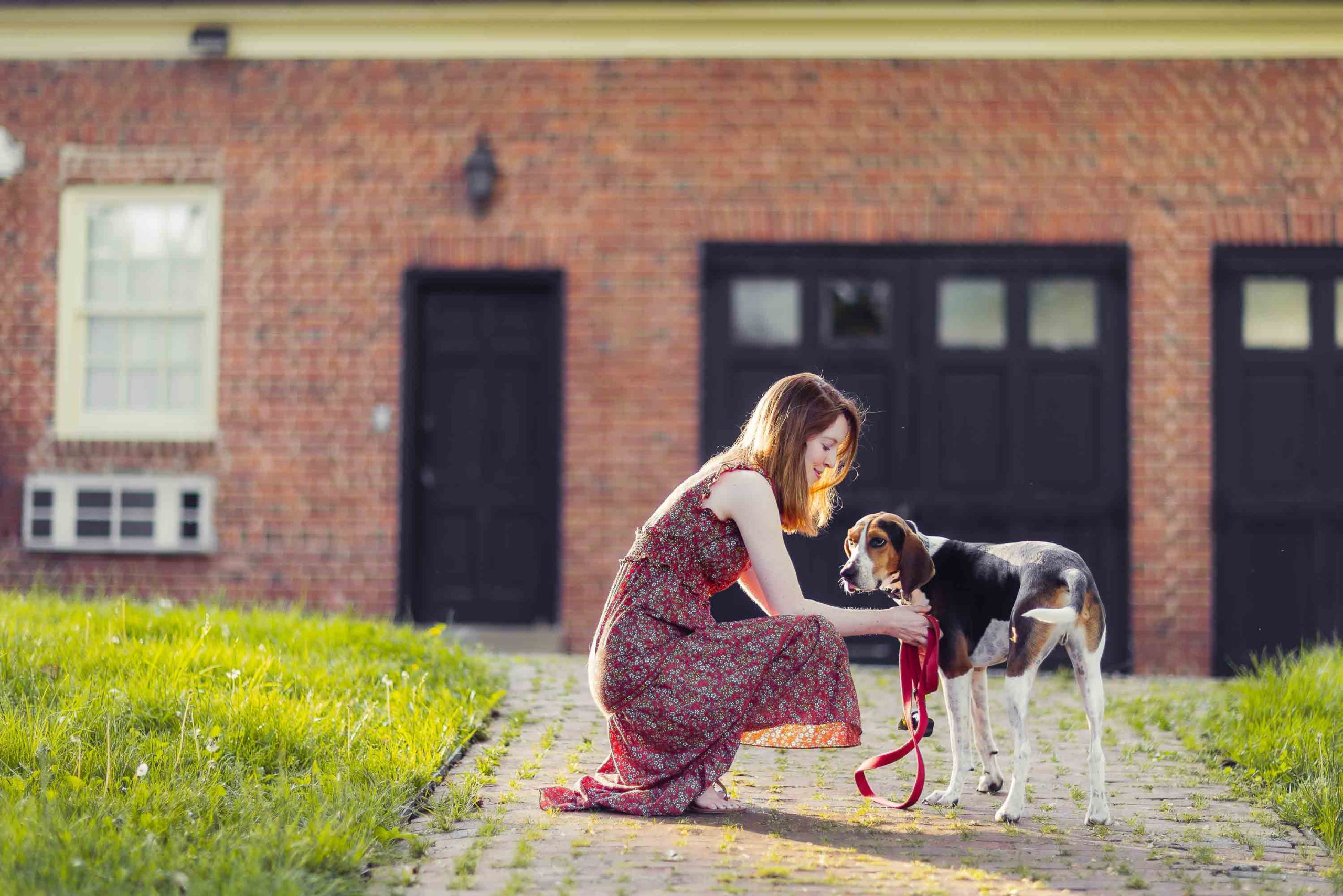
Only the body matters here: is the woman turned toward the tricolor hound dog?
yes

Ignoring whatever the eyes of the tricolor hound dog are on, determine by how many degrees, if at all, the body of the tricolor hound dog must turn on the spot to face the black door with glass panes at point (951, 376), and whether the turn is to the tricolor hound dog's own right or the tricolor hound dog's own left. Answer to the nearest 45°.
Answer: approximately 45° to the tricolor hound dog's own right

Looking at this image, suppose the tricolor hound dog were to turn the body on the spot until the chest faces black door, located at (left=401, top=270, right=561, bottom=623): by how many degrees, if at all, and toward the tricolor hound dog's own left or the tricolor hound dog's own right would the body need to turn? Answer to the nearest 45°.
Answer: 0° — it already faces it

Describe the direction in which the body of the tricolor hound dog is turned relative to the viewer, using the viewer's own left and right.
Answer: facing away from the viewer and to the left of the viewer

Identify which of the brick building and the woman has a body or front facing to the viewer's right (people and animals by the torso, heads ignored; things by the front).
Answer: the woman

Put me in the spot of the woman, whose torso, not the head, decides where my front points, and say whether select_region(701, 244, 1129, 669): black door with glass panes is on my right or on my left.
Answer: on my left

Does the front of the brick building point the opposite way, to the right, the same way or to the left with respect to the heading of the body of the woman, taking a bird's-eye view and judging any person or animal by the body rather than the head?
to the right

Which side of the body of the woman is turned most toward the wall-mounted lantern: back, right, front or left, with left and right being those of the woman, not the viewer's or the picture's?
left

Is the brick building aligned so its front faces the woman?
yes

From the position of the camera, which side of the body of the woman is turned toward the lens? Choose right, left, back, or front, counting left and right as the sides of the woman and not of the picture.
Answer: right

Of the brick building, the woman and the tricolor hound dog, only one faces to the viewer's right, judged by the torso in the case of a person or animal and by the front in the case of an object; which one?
the woman
